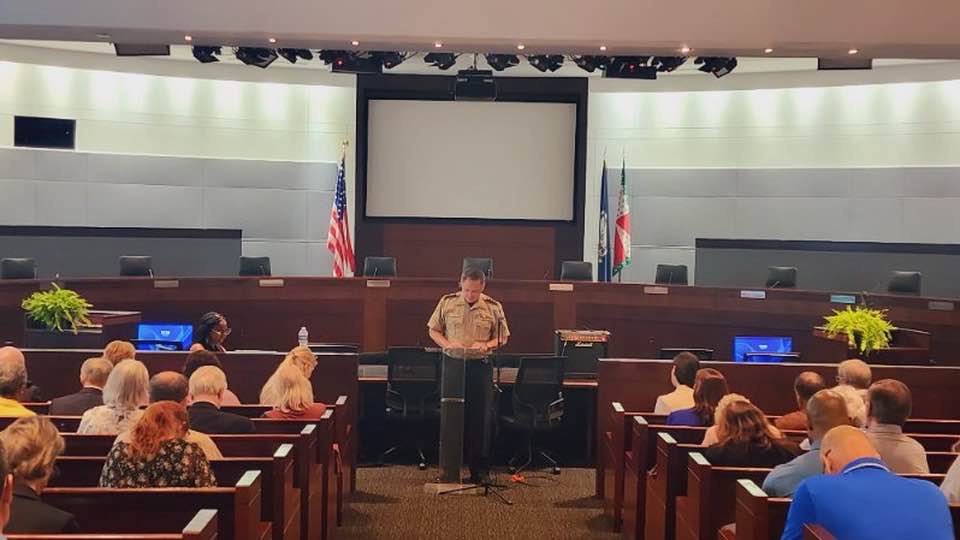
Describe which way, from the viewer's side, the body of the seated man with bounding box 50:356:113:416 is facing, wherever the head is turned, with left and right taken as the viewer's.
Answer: facing away from the viewer and to the right of the viewer

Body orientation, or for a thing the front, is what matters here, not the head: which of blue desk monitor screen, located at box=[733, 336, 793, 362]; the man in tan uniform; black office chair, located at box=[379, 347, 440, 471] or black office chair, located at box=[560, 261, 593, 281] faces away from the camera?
black office chair, located at box=[379, 347, 440, 471]

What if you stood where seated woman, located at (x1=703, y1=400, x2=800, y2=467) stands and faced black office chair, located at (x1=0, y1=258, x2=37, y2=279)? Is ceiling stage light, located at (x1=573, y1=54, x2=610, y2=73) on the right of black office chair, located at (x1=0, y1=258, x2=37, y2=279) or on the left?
right

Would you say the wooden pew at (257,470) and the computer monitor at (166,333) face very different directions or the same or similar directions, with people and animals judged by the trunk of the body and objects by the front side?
very different directions

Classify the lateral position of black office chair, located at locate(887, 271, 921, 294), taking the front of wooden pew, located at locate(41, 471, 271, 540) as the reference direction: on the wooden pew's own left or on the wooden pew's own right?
on the wooden pew's own right

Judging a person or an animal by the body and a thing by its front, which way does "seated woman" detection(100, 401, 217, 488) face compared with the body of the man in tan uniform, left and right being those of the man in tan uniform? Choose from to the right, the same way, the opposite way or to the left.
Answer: the opposite way

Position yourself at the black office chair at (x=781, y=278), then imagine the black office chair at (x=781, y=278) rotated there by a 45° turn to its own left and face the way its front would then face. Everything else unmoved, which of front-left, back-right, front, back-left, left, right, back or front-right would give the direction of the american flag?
back-right

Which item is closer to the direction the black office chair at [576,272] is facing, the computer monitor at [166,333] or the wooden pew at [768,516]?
the wooden pew

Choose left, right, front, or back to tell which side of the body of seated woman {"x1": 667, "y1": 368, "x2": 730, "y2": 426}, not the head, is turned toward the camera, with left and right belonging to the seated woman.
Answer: back

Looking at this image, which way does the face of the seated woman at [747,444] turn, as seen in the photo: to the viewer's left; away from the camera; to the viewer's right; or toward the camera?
away from the camera

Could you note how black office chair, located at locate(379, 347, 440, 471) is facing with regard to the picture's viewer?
facing away from the viewer

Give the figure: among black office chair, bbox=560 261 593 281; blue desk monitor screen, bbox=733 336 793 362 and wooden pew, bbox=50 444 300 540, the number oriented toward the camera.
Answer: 2
